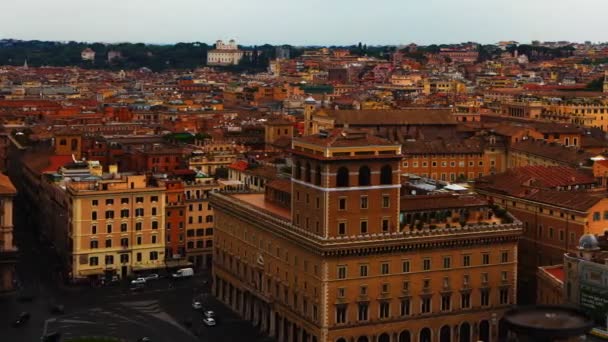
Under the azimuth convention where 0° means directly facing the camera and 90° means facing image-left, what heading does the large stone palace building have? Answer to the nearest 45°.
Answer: approximately 45°

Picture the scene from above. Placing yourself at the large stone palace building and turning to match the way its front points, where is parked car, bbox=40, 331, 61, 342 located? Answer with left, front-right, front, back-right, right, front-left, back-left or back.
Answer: front-right

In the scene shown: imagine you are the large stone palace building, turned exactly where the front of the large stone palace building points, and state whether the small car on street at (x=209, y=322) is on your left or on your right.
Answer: on your right
